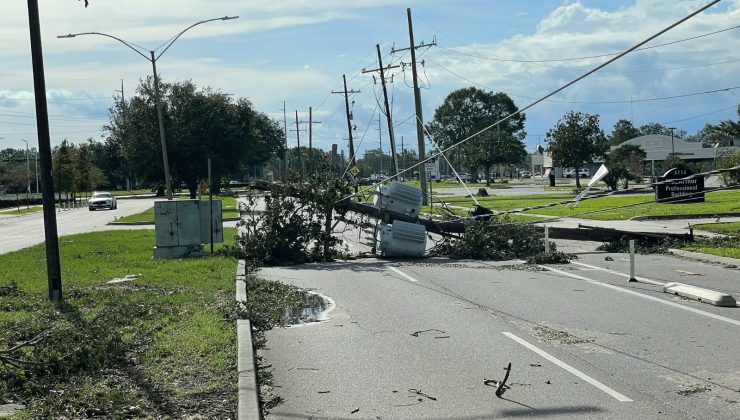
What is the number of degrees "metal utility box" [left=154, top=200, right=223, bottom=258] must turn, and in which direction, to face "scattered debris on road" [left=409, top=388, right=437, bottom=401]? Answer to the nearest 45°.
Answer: approximately 45° to its left

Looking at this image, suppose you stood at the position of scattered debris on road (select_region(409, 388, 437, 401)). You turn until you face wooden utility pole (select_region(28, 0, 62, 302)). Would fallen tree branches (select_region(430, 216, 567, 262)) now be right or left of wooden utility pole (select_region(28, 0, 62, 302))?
right

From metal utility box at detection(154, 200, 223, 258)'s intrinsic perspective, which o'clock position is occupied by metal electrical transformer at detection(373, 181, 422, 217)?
metal electrical transformer at detection(373, 181, 422, 217) is roughly at 8 o'clock from metal utility box at detection(154, 200, 223, 258).

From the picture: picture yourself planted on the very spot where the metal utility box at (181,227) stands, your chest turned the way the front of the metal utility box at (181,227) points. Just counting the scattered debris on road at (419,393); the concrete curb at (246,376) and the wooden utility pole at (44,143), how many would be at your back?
0

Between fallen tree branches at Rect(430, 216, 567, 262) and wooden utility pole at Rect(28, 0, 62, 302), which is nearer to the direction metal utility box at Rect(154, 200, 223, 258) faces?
the wooden utility pole

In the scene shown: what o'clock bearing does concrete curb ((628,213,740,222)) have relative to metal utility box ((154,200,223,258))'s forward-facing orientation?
The concrete curb is roughly at 7 o'clock from the metal utility box.

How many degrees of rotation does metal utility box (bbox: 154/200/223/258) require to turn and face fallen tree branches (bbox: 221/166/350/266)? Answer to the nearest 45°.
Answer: approximately 135° to its left

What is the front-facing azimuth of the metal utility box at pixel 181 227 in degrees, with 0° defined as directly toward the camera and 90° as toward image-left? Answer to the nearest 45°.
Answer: approximately 45°

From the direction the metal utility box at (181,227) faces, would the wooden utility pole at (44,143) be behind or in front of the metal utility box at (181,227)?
in front

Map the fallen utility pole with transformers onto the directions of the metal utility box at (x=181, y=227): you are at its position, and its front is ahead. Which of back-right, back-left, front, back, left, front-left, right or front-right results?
back-left

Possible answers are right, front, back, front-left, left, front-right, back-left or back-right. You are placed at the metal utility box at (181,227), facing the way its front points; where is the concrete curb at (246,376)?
front-left

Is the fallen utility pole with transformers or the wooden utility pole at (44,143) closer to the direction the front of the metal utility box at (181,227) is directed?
the wooden utility pole

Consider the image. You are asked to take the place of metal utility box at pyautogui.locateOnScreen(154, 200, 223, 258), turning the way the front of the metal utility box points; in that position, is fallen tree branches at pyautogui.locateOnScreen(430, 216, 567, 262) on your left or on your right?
on your left
